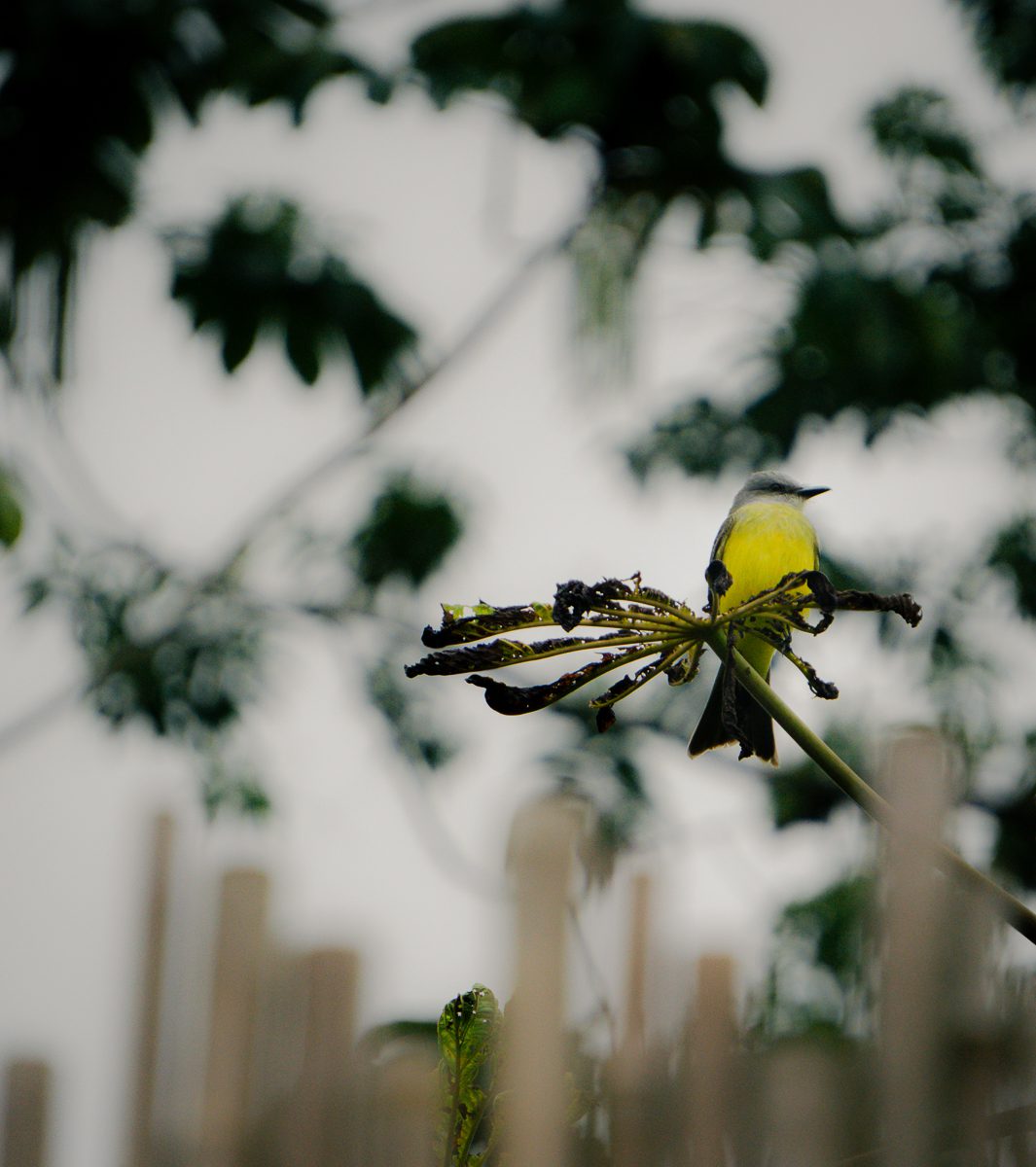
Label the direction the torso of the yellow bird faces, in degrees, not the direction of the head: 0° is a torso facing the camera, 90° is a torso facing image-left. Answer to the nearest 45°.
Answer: approximately 315°
